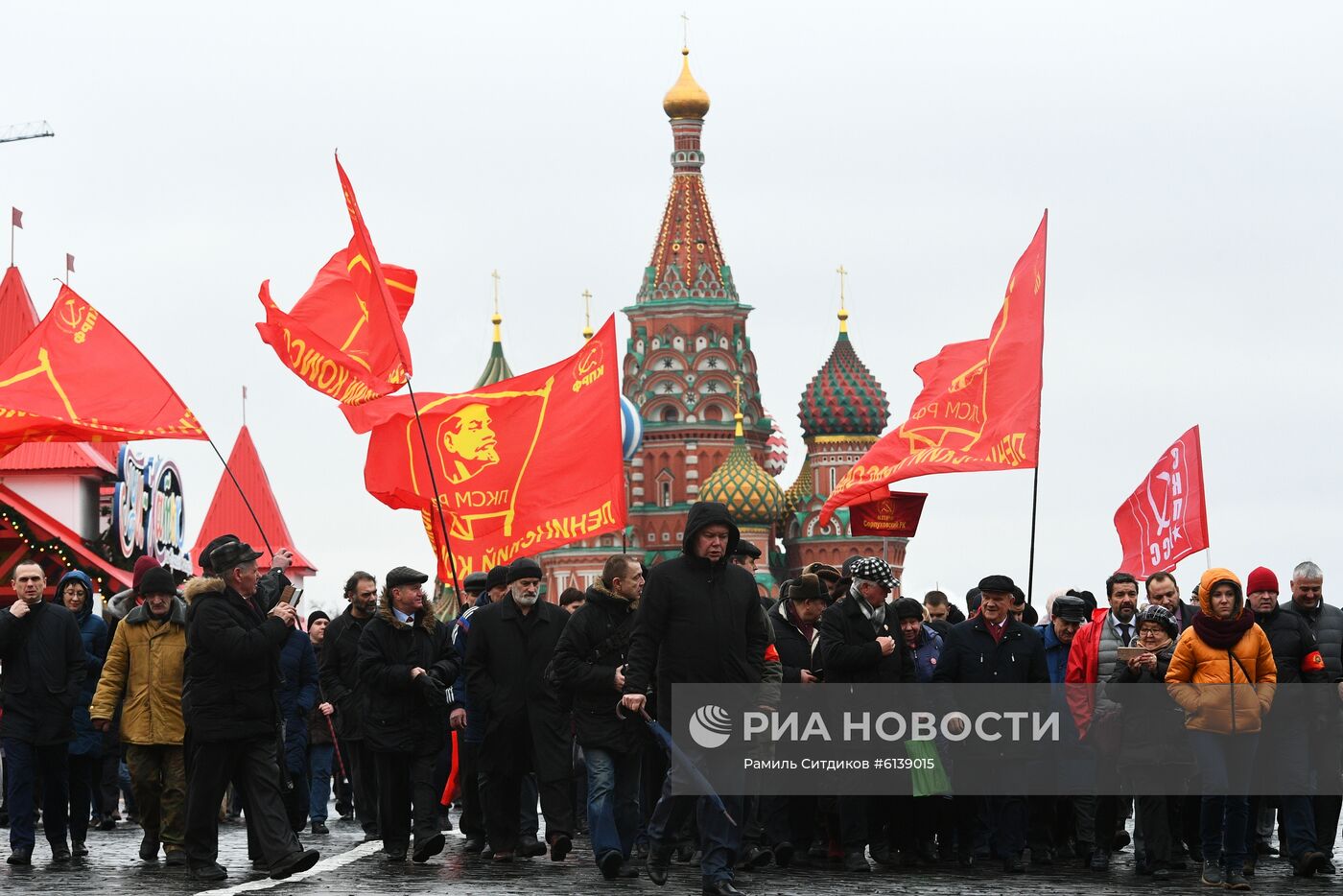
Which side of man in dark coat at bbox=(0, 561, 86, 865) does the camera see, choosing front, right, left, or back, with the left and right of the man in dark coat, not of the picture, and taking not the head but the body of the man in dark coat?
front

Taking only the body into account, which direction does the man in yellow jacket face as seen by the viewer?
toward the camera

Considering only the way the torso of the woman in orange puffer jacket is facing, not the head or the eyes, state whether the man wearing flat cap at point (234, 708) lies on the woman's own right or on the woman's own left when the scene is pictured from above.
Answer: on the woman's own right

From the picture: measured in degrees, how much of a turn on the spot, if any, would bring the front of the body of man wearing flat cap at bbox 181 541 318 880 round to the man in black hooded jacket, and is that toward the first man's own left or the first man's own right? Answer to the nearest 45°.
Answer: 0° — they already face them

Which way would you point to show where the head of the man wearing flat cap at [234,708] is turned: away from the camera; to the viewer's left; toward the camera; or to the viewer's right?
to the viewer's right

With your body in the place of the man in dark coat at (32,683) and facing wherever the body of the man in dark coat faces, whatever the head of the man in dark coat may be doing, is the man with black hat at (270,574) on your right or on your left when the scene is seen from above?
on your left

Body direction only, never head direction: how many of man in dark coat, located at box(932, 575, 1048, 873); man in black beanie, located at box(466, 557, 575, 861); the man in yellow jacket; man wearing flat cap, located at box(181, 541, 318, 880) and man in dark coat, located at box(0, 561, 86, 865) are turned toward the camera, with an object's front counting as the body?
4

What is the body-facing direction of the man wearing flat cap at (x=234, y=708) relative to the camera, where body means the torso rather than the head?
to the viewer's right

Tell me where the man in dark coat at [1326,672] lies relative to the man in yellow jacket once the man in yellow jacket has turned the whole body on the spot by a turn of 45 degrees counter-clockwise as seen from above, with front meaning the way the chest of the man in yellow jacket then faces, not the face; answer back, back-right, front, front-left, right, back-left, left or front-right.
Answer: front-left

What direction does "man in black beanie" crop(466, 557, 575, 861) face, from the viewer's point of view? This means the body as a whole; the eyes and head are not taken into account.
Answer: toward the camera
